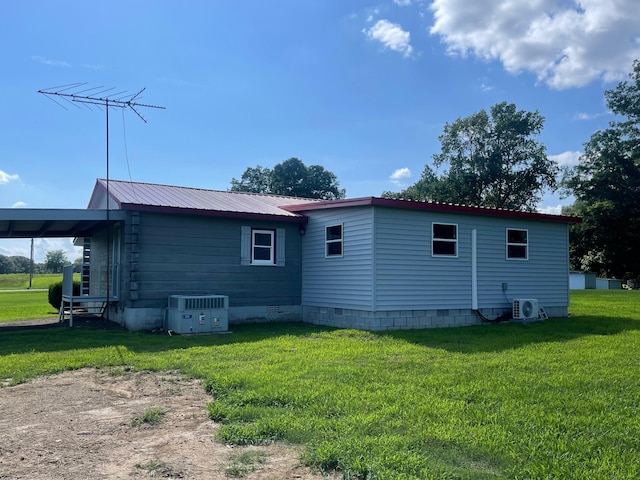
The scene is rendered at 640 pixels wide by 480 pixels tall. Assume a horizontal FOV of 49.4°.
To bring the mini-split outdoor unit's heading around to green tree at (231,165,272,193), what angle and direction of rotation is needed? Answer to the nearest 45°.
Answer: approximately 180°

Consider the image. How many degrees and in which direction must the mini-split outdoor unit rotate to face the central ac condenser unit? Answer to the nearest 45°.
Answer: approximately 90° to its right

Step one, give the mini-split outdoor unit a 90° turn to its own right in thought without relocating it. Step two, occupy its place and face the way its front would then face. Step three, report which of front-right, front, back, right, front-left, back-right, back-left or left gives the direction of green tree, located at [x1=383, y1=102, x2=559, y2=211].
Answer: back-right

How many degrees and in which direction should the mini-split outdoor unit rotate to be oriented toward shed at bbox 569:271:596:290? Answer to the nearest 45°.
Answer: approximately 135° to its left

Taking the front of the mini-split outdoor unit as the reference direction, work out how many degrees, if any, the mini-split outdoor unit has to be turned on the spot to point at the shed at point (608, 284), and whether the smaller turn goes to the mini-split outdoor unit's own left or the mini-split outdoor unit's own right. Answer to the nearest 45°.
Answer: approximately 135° to the mini-split outdoor unit's own left

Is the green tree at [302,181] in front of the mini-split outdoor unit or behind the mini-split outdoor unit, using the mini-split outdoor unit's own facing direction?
behind

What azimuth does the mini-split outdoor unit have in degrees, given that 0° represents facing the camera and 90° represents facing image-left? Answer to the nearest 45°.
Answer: approximately 315°
